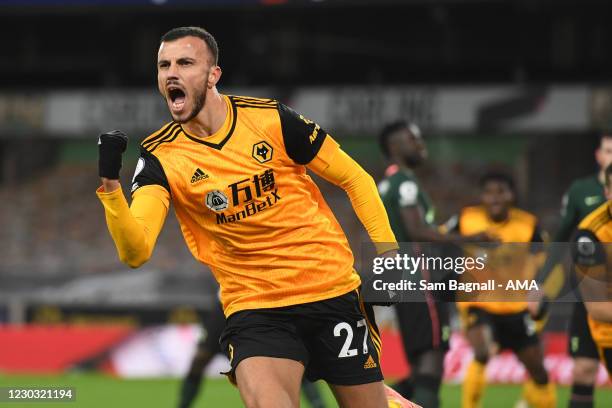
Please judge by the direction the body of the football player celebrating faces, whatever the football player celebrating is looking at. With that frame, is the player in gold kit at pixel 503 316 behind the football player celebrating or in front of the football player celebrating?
behind

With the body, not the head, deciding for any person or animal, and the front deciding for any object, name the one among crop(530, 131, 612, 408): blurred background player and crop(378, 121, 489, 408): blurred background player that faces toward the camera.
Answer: crop(530, 131, 612, 408): blurred background player

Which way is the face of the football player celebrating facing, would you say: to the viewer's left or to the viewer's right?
to the viewer's left

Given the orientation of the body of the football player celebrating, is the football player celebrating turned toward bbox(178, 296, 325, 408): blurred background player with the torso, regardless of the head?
no

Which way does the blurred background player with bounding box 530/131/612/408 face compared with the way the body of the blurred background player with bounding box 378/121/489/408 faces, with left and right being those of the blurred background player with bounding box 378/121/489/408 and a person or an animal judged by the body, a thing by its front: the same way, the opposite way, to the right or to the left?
to the right

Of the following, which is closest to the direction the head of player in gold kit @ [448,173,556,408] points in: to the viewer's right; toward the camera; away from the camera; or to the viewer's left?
toward the camera

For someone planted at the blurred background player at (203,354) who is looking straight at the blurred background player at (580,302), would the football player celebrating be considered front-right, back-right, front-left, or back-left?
front-right

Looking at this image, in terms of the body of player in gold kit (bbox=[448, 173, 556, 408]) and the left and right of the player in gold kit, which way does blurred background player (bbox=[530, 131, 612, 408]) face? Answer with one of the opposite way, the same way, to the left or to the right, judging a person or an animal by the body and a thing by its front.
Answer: the same way

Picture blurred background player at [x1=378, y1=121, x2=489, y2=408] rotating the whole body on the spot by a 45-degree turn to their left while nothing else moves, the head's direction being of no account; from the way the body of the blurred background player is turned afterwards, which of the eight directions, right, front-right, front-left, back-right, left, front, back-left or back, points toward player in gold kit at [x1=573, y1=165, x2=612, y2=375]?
right

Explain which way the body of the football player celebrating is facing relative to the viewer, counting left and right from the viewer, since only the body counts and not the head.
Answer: facing the viewer and to the left of the viewer

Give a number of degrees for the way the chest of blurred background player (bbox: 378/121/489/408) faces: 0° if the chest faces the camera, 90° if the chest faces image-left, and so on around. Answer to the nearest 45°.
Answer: approximately 270°

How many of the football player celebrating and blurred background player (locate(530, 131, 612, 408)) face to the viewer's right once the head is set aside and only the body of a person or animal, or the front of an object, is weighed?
0

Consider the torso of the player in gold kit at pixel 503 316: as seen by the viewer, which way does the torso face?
toward the camera
